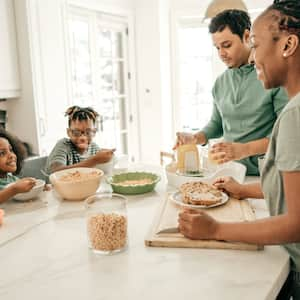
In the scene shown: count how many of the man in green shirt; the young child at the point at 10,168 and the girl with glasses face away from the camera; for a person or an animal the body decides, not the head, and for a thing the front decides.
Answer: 0

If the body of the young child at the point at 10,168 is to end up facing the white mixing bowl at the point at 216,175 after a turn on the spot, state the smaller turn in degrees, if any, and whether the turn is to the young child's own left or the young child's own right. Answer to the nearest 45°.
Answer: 0° — they already face it

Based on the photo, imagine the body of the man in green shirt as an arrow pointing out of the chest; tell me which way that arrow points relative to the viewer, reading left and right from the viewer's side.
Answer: facing the viewer and to the left of the viewer

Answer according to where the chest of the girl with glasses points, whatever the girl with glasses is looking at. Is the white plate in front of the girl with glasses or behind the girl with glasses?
in front

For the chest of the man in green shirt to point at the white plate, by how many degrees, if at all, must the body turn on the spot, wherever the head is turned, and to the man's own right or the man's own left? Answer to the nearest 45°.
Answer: approximately 45° to the man's own left

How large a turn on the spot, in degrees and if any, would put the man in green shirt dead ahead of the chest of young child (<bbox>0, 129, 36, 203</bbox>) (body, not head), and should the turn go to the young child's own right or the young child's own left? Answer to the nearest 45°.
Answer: approximately 45° to the young child's own left

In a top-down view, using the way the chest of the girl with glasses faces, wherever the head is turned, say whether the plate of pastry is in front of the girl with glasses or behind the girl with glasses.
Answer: in front

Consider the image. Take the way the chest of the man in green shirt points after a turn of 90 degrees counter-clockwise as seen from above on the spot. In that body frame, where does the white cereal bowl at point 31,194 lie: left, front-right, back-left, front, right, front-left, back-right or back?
right

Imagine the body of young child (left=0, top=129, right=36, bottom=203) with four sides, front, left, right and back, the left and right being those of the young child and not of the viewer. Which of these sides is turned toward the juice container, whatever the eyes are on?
front

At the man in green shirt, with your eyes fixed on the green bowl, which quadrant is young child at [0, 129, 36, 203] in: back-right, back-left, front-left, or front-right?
front-right

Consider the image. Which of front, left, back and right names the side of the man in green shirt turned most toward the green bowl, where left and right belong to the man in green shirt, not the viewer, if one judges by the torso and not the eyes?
front

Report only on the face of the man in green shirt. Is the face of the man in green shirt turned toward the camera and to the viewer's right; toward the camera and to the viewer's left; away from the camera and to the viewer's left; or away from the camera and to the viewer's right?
toward the camera and to the viewer's left

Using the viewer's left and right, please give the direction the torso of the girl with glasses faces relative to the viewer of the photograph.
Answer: facing the viewer and to the right of the viewer
